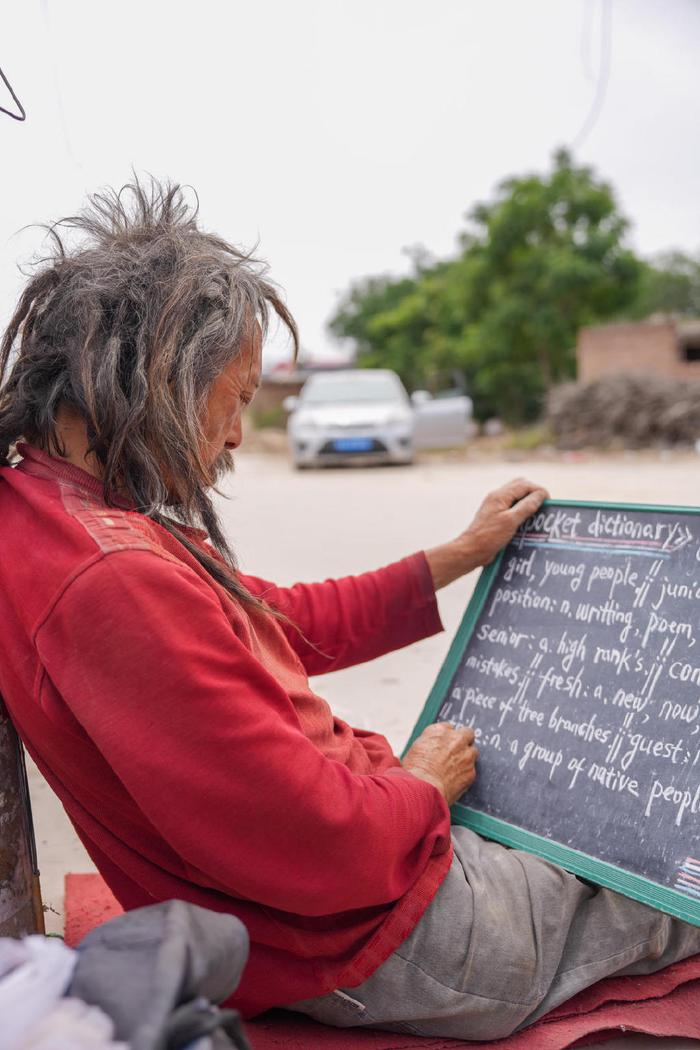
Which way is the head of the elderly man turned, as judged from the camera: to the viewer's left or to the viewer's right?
to the viewer's right

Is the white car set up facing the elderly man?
yes

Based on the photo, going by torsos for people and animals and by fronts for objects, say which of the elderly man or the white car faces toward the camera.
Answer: the white car

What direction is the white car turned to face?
toward the camera

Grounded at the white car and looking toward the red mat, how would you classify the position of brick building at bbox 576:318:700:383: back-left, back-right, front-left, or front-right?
back-left

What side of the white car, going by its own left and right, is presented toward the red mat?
front

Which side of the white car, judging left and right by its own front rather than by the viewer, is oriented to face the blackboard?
front

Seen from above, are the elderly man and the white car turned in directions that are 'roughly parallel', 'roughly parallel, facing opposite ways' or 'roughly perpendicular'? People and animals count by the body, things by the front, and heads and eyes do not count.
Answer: roughly perpendicular

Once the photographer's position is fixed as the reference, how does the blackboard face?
facing the viewer and to the left of the viewer

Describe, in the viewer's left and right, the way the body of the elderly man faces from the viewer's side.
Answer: facing to the right of the viewer

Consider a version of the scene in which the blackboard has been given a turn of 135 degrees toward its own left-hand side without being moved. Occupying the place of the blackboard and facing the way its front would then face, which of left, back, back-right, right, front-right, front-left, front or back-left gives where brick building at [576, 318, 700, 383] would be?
left

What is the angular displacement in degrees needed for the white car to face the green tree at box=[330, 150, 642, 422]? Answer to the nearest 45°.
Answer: approximately 180°

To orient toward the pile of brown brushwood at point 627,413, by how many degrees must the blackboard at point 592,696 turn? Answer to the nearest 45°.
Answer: approximately 135° to its right

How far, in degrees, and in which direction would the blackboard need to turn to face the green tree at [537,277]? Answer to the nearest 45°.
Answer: approximately 135° to its right

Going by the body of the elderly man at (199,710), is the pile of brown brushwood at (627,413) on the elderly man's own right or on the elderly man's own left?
on the elderly man's own left

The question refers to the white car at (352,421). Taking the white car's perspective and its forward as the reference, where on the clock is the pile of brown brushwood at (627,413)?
The pile of brown brushwood is roughly at 8 o'clock from the white car.
